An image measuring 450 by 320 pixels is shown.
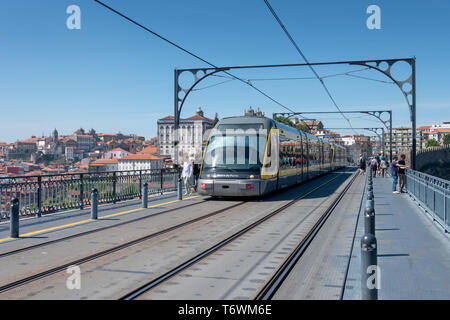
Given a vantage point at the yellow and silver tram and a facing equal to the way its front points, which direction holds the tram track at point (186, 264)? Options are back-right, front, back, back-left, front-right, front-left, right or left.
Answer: front-left

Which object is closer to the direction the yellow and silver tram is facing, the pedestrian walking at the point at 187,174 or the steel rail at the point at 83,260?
the steel rail

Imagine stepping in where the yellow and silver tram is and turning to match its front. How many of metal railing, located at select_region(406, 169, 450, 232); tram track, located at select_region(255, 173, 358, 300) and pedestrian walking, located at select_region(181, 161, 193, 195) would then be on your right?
1

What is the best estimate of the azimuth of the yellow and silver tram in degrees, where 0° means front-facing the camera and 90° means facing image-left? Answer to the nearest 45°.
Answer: approximately 45°

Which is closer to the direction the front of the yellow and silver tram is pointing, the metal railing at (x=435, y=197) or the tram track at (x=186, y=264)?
the tram track

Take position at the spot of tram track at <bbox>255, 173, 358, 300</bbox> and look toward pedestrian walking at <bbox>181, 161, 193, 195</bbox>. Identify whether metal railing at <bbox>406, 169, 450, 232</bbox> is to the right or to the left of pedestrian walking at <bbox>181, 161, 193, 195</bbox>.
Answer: right

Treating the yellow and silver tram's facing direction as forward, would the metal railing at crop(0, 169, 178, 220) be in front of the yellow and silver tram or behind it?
in front

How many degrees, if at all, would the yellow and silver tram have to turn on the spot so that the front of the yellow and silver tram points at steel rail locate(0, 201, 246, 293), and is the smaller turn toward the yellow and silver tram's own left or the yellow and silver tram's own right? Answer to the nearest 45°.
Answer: approximately 45° to the yellow and silver tram's own left

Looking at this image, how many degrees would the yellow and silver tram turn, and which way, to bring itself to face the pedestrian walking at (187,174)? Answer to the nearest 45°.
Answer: approximately 90° to its right

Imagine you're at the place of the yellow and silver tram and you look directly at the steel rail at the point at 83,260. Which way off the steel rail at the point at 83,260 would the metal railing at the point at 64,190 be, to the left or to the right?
right

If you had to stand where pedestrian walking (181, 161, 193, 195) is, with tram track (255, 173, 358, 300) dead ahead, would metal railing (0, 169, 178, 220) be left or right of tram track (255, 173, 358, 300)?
right
